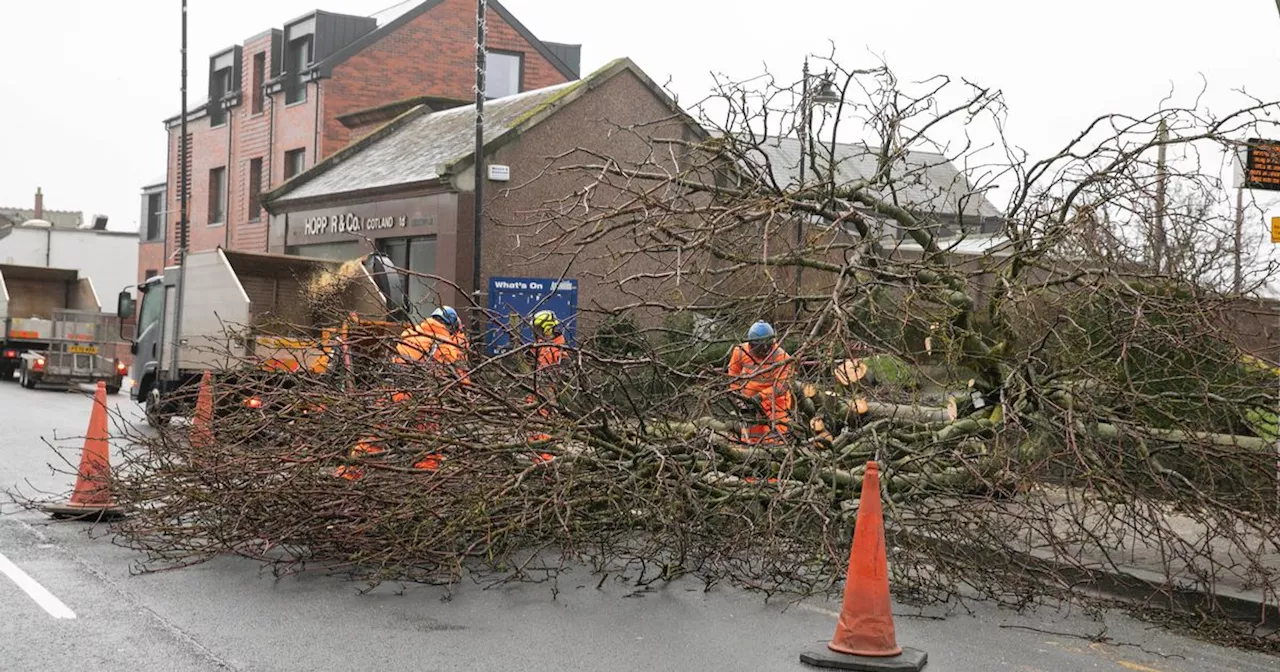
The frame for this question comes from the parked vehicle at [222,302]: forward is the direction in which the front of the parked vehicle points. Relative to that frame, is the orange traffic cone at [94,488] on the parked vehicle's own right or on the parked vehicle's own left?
on the parked vehicle's own left

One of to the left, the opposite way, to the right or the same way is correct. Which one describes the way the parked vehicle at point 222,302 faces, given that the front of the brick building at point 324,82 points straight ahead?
to the right

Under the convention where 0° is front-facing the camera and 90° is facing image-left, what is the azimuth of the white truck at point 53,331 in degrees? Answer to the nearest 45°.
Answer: approximately 135°

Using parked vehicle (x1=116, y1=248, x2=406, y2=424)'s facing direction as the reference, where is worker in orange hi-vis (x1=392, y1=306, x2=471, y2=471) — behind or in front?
behind

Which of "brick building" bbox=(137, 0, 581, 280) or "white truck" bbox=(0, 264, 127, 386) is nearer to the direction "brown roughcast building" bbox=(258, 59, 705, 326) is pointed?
the white truck

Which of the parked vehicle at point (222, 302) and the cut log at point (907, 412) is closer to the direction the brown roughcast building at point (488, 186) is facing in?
the parked vehicle

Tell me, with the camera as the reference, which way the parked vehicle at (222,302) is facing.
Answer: facing away from the viewer and to the left of the viewer
